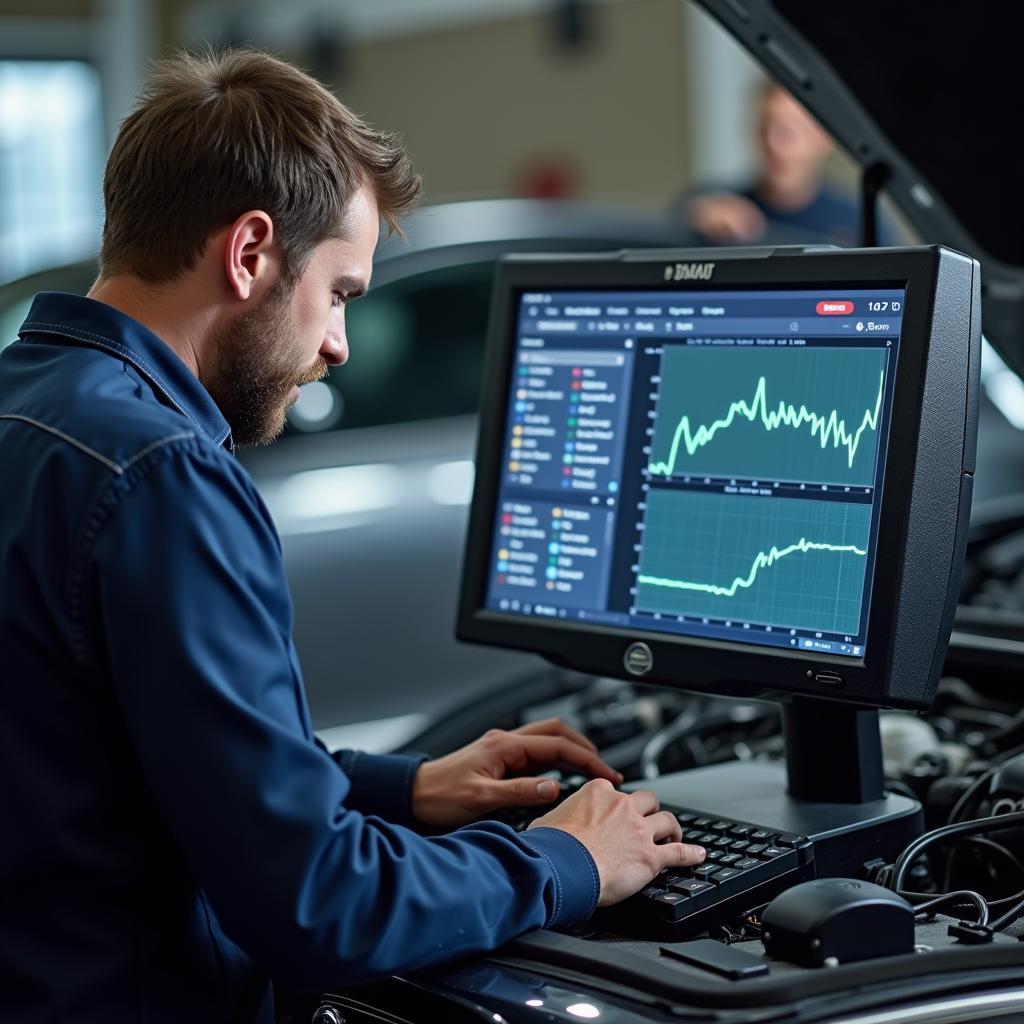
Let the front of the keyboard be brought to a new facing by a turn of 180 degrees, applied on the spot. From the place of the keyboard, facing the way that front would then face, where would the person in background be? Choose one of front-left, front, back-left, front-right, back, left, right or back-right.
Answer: front-left

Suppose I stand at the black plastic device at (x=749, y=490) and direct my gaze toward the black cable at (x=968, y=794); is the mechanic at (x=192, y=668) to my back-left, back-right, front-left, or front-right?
back-right

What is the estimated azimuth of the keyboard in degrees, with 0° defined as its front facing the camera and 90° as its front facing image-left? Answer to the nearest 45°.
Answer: approximately 45°

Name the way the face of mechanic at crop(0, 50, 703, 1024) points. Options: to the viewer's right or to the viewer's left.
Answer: to the viewer's right
